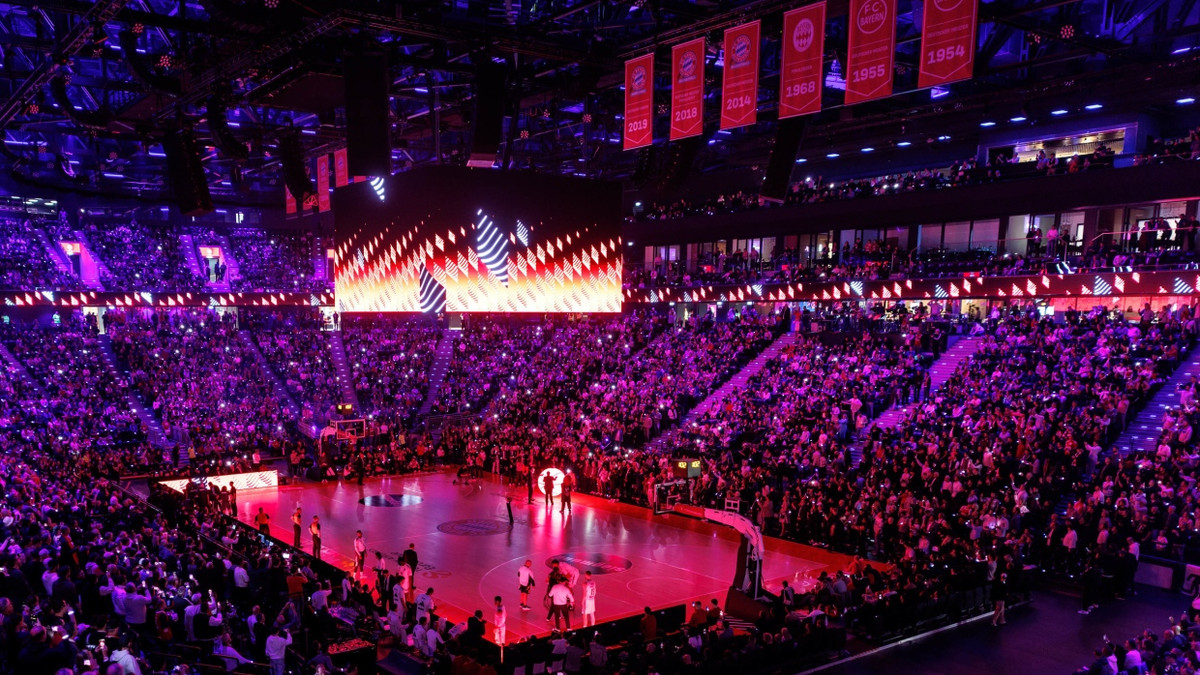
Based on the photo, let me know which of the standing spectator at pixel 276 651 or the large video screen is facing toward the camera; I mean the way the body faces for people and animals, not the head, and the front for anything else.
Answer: the large video screen

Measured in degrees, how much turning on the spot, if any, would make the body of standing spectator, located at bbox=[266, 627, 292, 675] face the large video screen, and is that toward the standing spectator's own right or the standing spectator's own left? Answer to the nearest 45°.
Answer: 0° — they already face it

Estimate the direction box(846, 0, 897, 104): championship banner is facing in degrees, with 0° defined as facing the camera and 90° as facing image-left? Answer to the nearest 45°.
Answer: approximately 45°

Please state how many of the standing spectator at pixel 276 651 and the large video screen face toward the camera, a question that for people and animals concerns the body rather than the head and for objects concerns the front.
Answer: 1

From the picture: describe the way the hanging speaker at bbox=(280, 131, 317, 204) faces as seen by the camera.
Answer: facing the viewer and to the left of the viewer

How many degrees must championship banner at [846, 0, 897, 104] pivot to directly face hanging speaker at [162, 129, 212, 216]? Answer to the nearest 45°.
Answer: approximately 45° to its right

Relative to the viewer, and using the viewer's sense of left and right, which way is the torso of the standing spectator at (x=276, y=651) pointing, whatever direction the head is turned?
facing away from the viewer and to the right of the viewer
